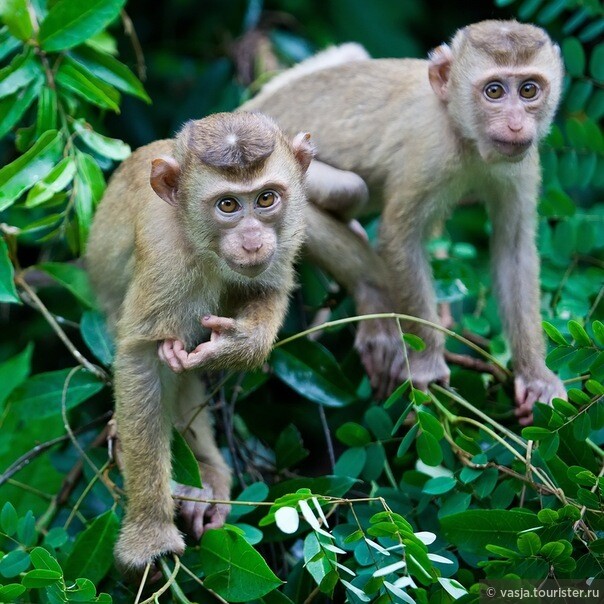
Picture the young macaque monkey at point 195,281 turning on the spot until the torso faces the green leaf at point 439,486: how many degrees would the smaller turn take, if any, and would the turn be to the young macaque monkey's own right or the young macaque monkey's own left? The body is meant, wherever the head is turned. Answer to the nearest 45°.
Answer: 0° — it already faces it

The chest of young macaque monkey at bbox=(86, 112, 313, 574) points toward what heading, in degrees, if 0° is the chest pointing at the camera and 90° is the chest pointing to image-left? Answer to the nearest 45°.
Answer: approximately 315°

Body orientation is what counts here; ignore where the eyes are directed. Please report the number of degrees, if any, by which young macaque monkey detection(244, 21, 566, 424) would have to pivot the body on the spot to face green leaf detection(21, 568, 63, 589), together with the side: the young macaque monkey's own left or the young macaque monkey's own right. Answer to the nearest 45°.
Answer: approximately 90° to the young macaque monkey's own right

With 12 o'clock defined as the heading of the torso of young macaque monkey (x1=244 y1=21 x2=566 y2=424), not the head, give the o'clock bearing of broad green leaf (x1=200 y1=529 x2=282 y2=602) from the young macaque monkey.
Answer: The broad green leaf is roughly at 2 o'clock from the young macaque monkey.

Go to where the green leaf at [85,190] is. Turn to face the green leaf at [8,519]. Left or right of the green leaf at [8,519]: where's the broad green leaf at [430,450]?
left

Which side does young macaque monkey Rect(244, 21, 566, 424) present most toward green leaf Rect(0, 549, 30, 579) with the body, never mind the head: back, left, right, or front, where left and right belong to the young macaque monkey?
right

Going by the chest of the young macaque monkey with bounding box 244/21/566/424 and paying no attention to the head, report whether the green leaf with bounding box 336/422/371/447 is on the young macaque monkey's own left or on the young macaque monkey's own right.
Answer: on the young macaque monkey's own right
